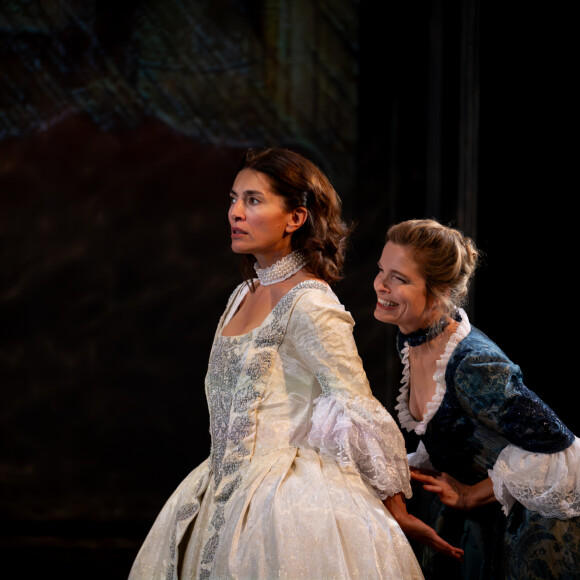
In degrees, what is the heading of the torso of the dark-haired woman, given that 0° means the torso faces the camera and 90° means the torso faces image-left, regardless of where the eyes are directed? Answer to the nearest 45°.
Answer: approximately 45°

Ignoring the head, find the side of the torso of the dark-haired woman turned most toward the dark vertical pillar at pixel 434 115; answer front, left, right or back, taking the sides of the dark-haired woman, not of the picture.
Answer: back

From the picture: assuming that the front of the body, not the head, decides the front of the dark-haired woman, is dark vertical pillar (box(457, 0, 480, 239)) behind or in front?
behind
